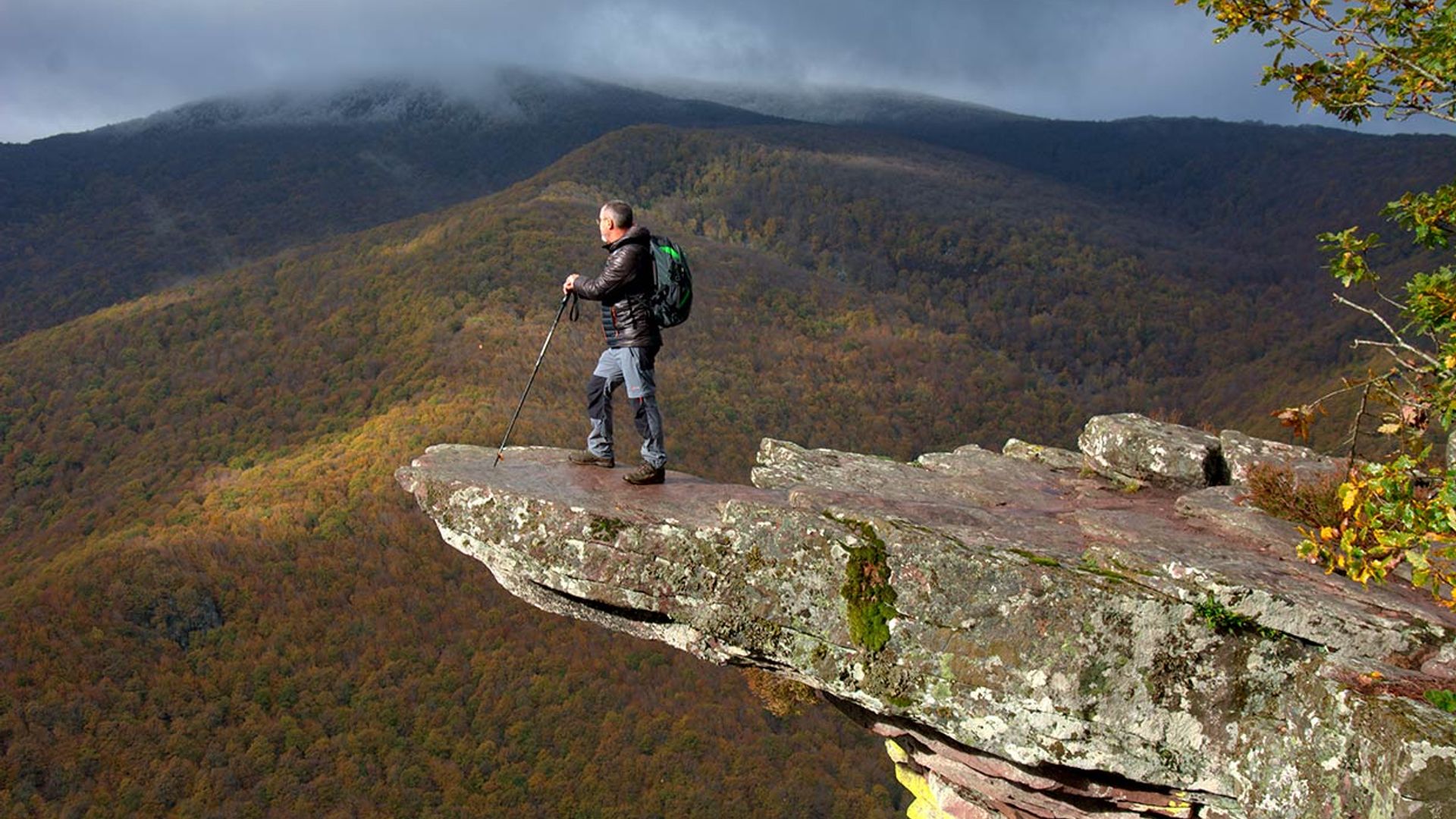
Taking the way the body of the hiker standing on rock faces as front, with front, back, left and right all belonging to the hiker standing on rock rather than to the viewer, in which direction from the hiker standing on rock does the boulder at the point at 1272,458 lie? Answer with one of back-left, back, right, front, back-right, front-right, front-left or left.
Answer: back

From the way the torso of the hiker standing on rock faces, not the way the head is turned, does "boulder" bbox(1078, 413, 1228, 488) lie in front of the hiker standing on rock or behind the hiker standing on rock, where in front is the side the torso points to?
behind

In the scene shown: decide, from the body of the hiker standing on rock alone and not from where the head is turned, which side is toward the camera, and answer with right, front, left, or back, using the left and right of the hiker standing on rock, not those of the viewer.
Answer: left
